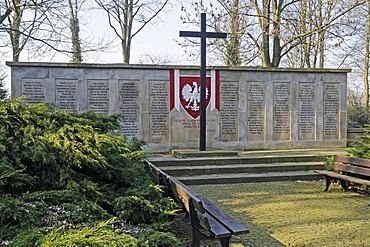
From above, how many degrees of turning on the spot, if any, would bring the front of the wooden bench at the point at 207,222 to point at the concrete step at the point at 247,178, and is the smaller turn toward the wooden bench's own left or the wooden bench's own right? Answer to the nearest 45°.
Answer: approximately 90° to the wooden bench's own left

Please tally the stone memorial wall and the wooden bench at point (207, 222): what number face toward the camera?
1

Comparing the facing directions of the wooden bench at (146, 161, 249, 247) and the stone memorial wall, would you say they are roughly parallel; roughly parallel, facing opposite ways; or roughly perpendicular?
roughly perpendicular

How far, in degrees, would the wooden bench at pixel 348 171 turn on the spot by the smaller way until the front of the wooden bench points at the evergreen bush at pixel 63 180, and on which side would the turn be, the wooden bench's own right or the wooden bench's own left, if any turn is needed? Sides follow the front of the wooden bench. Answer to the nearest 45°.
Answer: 0° — it already faces it

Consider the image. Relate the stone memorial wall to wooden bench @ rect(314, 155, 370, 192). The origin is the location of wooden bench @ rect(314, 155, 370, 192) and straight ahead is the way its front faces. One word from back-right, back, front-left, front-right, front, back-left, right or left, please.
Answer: right

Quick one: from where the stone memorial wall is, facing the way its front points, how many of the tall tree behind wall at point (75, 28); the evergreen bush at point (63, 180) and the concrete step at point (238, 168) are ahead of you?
2

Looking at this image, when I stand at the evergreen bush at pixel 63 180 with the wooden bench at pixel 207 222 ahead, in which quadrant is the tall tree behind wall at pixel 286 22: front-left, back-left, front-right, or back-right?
front-left

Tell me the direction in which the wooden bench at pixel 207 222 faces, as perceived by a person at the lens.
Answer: facing to the right of the viewer

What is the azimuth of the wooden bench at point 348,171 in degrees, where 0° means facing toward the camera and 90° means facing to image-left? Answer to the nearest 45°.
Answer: approximately 45°

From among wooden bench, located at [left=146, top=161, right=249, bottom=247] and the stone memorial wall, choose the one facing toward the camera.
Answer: the stone memorial wall

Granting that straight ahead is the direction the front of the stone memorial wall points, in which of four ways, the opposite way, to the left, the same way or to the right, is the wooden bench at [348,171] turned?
to the right

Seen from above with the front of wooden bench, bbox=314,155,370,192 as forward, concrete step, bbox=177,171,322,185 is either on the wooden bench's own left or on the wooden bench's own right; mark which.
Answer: on the wooden bench's own right

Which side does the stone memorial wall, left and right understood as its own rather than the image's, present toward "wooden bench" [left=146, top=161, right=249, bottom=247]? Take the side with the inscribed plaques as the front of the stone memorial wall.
front

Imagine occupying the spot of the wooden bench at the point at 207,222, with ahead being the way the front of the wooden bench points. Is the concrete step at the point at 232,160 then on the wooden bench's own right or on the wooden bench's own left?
on the wooden bench's own left

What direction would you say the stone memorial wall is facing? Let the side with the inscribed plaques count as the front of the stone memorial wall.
toward the camera
